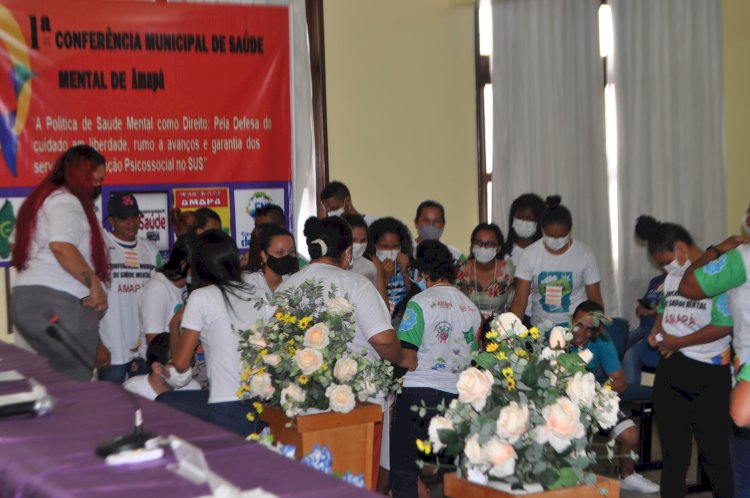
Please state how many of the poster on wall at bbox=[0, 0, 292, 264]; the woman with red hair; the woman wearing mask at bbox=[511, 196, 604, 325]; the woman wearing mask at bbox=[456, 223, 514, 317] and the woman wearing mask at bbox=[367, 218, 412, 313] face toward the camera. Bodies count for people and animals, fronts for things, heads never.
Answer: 4

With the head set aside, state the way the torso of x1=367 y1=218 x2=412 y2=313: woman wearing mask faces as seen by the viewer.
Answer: toward the camera

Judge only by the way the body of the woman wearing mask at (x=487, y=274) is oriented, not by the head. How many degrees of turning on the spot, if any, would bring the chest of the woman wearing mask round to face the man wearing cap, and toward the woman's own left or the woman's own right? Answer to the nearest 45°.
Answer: approximately 90° to the woman's own right

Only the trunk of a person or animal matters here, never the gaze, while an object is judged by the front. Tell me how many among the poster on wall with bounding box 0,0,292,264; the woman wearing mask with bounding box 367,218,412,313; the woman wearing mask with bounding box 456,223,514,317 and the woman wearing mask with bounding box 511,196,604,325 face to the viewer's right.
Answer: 0

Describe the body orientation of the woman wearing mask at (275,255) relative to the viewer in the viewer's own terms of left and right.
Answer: facing the viewer and to the right of the viewer

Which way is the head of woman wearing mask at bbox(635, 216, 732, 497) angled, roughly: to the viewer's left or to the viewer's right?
to the viewer's left

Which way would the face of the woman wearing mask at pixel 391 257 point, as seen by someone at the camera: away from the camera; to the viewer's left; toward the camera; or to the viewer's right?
toward the camera

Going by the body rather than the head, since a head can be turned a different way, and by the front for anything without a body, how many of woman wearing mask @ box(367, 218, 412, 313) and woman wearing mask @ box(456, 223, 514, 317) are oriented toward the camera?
2

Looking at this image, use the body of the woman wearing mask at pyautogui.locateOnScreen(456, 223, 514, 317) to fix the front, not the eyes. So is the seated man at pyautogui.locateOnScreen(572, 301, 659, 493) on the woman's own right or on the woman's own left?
on the woman's own left

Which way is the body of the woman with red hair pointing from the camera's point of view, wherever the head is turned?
to the viewer's right

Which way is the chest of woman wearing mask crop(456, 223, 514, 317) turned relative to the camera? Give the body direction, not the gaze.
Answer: toward the camera

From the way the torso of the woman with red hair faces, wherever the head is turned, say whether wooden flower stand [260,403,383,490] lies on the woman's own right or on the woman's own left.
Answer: on the woman's own right

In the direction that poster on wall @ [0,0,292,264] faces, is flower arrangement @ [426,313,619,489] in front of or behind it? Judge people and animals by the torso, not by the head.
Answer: in front

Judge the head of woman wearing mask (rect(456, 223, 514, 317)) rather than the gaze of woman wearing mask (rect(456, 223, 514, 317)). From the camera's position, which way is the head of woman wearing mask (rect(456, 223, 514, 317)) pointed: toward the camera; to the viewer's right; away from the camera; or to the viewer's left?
toward the camera
